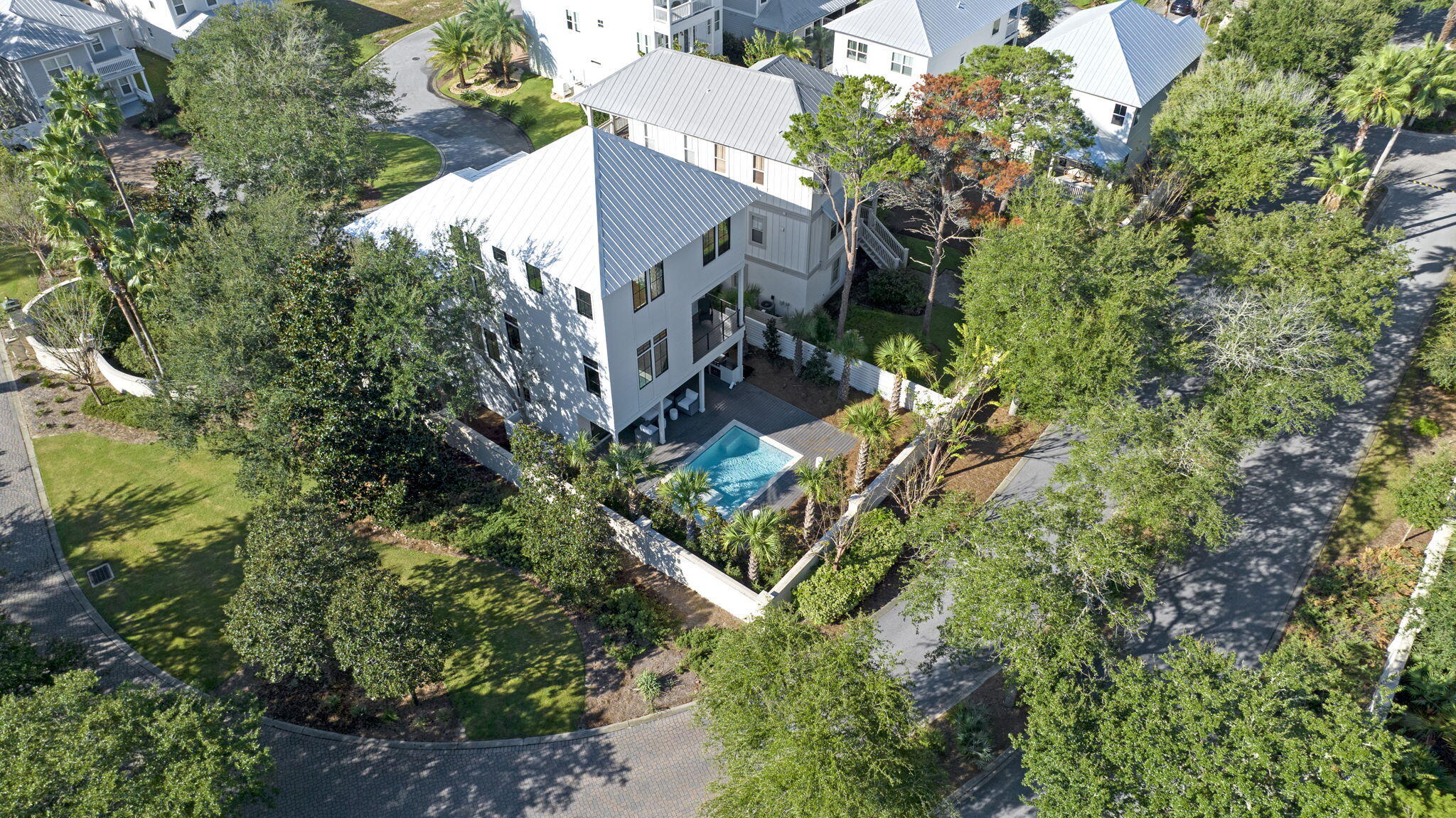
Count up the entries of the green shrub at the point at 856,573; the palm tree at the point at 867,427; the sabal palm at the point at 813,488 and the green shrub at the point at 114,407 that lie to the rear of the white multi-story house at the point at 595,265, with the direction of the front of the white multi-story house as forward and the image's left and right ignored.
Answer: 3

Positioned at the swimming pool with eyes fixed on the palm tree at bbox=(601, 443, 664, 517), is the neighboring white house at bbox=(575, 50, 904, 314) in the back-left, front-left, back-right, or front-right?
back-right

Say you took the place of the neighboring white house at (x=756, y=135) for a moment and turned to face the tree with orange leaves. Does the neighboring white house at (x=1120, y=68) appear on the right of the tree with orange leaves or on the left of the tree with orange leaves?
left

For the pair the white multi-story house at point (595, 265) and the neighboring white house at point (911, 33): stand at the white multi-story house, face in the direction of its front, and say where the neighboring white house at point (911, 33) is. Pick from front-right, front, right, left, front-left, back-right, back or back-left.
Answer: right

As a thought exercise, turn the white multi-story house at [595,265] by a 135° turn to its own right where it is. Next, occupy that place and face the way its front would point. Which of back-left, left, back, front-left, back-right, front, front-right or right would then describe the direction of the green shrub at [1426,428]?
front

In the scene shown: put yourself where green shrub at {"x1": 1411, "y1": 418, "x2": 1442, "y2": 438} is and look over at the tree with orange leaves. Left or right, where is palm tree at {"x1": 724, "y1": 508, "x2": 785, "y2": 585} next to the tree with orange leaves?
left
